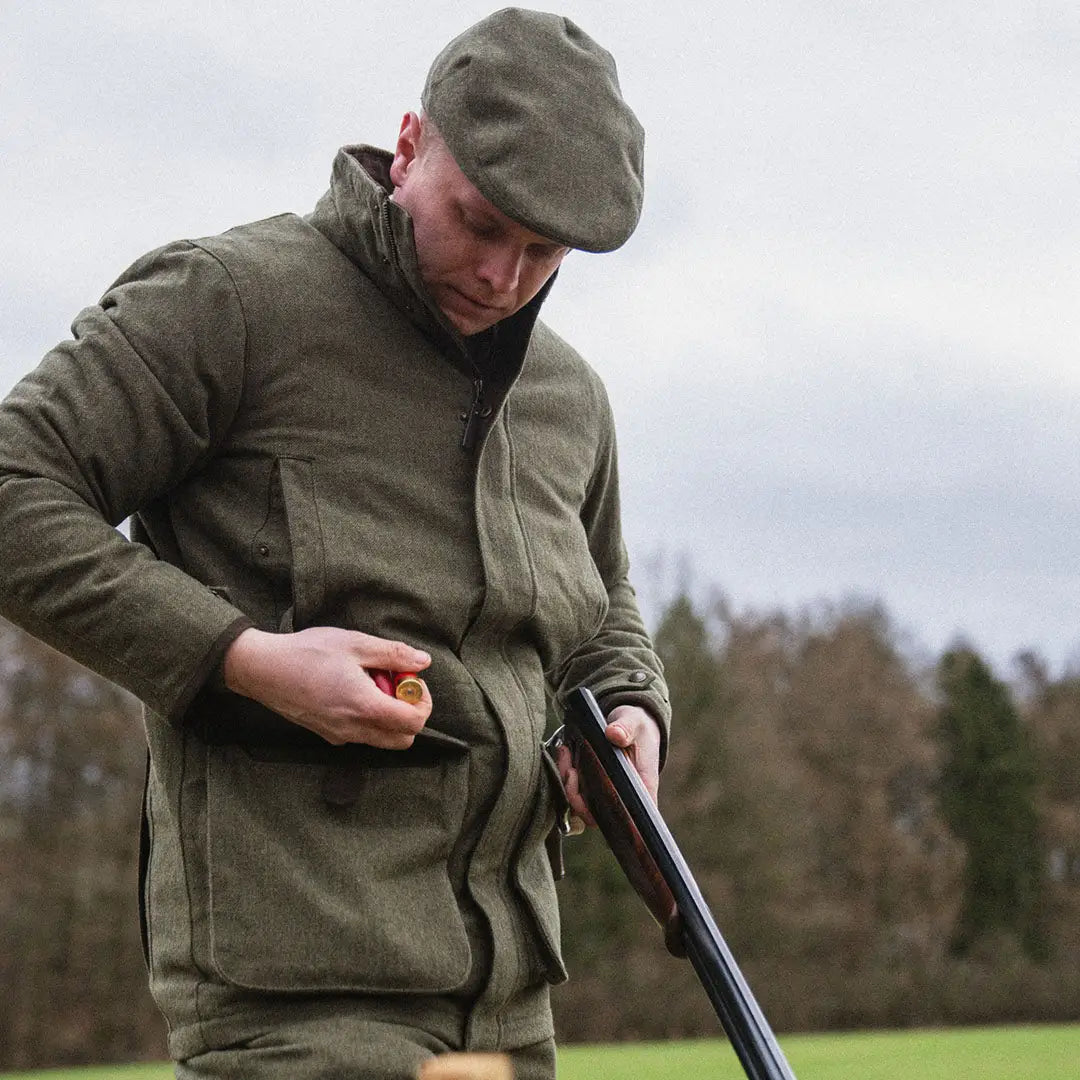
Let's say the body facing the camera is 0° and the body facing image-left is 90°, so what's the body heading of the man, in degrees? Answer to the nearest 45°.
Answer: approximately 315°

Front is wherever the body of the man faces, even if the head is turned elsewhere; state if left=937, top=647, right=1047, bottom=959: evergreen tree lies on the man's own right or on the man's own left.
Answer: on the man's own left
